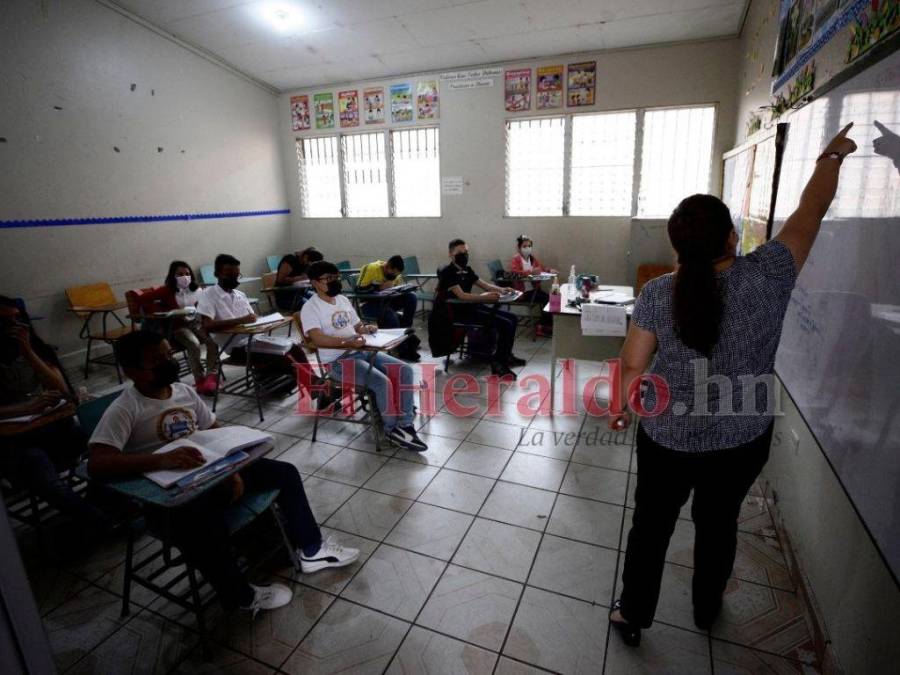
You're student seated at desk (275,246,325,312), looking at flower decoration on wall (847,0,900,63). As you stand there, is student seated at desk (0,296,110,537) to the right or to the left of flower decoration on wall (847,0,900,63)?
right

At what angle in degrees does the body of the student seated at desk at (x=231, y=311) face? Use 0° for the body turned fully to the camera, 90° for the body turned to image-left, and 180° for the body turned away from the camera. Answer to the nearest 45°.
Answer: approximately 315°

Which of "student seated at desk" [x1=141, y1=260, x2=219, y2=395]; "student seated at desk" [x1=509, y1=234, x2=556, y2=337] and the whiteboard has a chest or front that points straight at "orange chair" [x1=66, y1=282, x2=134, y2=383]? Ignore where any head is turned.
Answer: the whiteboard

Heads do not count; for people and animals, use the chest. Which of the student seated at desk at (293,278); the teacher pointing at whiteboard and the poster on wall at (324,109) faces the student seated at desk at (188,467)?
the poster on wall

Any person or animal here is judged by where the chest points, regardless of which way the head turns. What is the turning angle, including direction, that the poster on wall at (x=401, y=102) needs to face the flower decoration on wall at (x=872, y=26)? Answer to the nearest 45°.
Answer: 0° — it already faces it

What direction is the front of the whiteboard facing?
to the viewer's left

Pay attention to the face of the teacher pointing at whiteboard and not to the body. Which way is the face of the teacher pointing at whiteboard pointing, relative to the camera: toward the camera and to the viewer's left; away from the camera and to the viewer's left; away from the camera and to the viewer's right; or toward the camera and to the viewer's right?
away from the camera and to the viewer's right

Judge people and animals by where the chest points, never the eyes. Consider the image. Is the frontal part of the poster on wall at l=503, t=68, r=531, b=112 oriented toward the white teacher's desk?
yes

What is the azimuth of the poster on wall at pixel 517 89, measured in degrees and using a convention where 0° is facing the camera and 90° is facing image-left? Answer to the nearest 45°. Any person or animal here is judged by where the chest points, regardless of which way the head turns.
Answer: approximately 0°

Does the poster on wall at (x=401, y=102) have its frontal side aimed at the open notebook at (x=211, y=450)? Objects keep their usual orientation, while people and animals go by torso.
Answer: yes

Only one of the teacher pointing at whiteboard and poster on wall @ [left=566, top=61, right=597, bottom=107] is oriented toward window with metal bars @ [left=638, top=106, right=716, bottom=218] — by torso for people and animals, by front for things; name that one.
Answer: the teacher pointing at whiteboard

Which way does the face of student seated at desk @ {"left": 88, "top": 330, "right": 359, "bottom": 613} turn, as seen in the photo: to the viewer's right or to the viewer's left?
to the viewer's right

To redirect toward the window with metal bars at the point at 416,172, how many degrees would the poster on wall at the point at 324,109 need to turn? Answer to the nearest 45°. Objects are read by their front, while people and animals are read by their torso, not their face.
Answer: approximately 45° to its left
